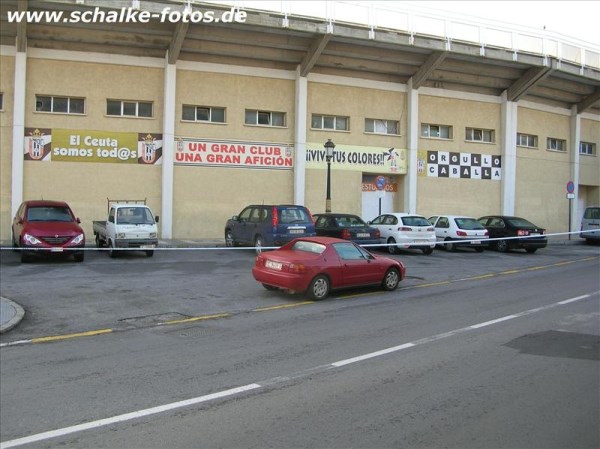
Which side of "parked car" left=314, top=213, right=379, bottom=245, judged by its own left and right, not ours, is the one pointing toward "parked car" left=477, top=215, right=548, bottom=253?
right

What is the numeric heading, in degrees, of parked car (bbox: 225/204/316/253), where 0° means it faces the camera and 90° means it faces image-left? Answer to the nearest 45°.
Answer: approximately 135°

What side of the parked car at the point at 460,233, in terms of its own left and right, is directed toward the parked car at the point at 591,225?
right

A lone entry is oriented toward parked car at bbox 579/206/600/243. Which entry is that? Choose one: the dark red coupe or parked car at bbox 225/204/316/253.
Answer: the dark red coupe

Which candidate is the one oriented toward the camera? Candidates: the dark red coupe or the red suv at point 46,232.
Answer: the red suv

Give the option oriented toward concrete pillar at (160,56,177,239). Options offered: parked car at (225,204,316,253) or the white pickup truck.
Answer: the parked car

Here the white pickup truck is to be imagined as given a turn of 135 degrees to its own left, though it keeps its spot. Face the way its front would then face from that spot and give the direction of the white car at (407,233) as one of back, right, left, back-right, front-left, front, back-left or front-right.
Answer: right

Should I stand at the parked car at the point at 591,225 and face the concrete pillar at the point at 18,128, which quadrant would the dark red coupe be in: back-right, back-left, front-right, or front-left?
front-left

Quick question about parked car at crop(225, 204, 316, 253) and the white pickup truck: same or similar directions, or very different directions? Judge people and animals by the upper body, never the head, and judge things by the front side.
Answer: very different directions

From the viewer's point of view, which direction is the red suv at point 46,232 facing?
toward the camera

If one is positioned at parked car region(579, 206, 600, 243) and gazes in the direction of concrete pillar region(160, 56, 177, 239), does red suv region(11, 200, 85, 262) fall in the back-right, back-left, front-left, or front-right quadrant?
front-left

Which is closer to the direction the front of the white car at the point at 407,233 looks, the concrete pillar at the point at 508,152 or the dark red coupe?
the concrete pillar

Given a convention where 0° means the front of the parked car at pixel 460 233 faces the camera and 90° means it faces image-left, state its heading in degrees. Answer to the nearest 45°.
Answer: approximately 135°

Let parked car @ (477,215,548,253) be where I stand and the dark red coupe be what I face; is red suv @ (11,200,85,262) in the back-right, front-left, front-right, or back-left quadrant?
front-right
